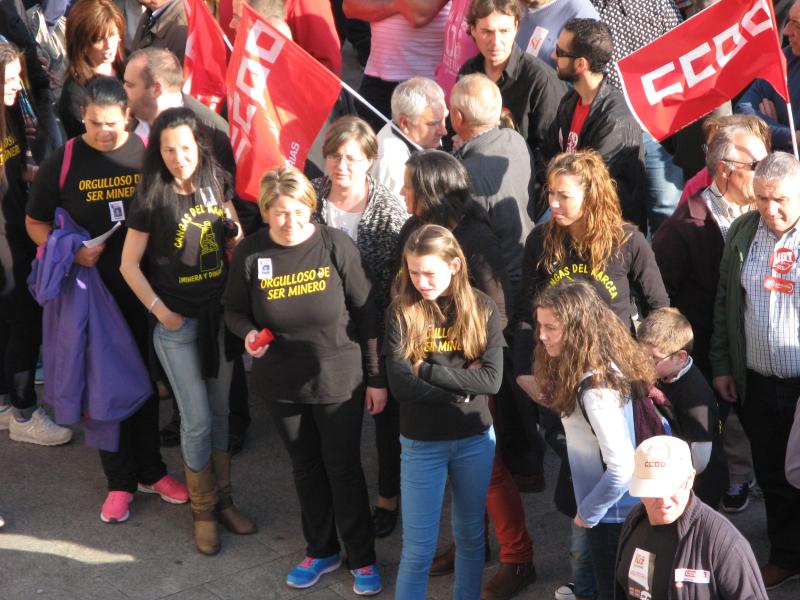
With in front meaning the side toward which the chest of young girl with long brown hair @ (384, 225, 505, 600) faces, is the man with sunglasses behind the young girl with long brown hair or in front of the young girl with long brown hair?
behind

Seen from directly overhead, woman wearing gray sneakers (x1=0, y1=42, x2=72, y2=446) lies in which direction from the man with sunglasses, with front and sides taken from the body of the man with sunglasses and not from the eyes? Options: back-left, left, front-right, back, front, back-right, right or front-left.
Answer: front-right

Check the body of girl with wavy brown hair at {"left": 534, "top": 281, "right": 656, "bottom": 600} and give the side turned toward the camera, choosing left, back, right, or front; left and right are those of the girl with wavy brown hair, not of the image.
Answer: left

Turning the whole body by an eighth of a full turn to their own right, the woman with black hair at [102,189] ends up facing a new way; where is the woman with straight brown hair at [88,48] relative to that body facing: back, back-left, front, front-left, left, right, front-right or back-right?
back-right

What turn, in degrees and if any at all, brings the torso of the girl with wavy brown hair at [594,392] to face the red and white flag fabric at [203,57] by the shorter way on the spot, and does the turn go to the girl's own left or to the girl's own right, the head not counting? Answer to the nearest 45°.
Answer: approximately 45° to the girl's own right

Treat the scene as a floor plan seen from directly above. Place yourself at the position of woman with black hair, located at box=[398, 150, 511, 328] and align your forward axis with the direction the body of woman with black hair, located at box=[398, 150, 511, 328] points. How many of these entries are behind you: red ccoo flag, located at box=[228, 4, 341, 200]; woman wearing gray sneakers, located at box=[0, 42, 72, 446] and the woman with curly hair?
1

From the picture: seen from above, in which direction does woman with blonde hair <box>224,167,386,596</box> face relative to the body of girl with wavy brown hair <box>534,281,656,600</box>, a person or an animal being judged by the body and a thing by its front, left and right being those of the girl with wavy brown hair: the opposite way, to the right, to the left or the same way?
to the left

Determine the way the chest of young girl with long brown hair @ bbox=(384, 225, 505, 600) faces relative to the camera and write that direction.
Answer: toward the camera

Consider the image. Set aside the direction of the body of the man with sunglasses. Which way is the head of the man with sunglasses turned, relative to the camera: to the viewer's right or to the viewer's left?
to the viewer's left

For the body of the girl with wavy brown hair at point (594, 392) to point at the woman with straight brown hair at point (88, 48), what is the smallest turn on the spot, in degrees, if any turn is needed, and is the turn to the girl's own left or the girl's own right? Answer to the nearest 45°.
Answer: approximately 45° to the girl's own right

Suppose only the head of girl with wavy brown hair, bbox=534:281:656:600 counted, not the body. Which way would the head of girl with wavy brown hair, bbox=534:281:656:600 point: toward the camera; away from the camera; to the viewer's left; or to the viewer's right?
to the viewer's left

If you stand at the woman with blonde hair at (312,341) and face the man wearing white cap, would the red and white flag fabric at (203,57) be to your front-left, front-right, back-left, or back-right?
back-left

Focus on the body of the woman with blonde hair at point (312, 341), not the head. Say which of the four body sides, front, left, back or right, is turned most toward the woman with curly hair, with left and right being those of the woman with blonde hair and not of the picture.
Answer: left
